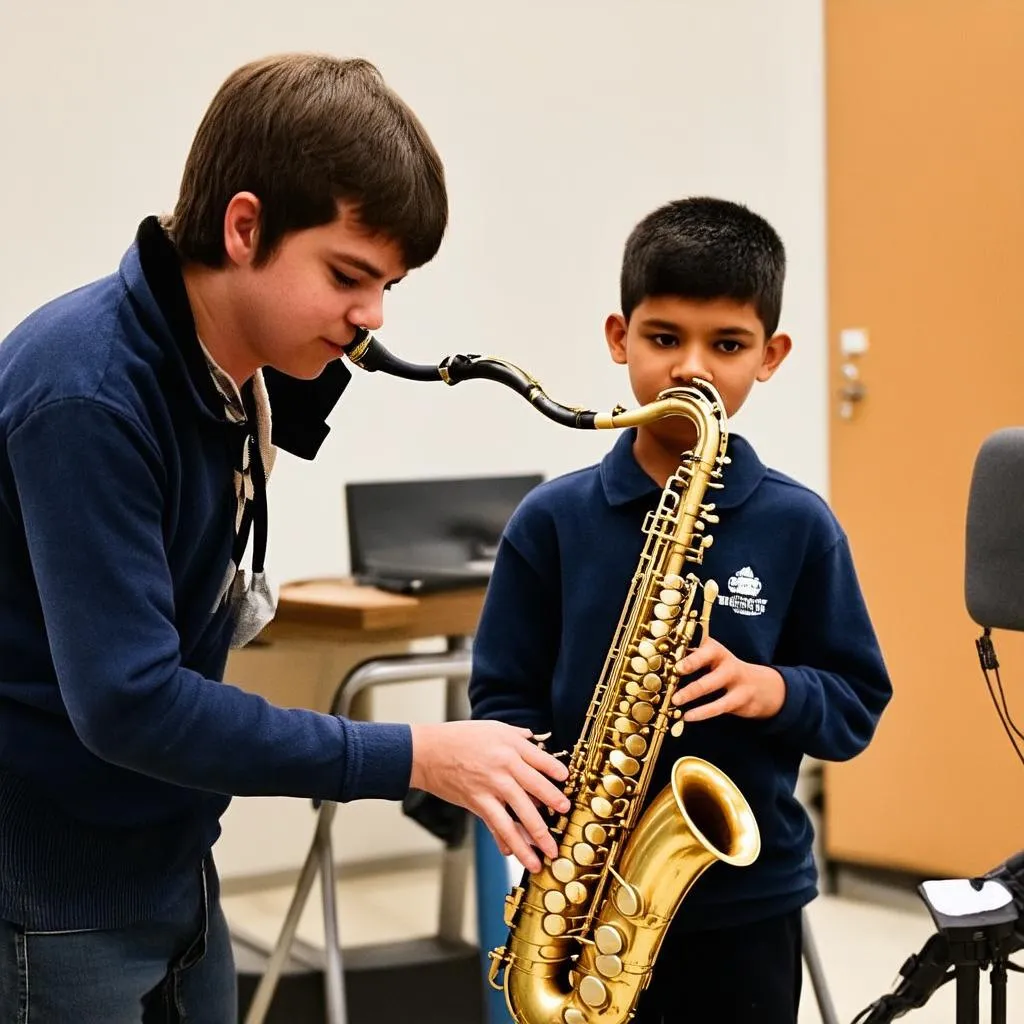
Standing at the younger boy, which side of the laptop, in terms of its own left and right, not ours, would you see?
front

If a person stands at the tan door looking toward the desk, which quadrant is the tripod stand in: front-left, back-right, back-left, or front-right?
front-left

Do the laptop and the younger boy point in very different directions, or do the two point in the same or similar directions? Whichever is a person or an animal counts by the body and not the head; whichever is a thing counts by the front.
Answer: same or similar directions

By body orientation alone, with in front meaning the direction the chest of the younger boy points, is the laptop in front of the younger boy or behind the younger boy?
behind

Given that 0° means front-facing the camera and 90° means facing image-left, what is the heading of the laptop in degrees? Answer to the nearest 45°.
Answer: approximately 0°

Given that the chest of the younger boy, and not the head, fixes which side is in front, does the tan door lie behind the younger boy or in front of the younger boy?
behind

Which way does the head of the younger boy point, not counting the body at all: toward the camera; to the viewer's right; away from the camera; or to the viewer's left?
toward the camera

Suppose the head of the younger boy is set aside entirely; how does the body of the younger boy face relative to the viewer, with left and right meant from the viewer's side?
facing the viewer

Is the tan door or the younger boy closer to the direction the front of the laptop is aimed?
the younger boy

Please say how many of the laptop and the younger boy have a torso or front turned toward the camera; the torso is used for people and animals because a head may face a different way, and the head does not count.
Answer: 2
